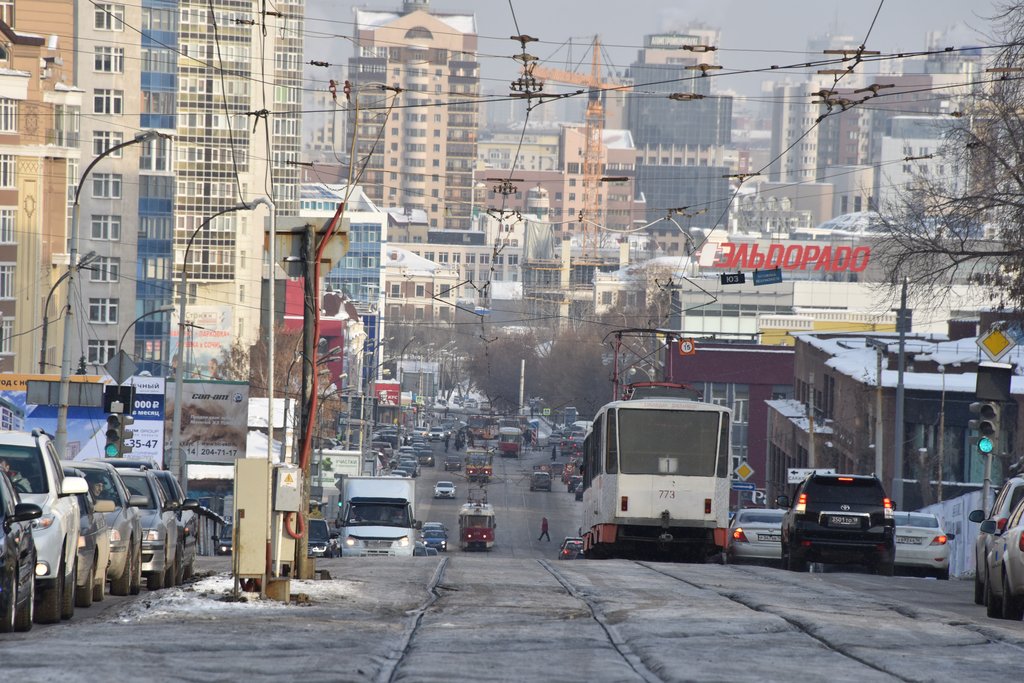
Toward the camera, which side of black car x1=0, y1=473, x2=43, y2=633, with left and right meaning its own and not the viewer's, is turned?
front

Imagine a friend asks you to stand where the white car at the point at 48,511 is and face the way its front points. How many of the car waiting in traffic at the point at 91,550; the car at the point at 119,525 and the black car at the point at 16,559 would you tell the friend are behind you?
2

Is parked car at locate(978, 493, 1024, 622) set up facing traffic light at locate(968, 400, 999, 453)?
yes

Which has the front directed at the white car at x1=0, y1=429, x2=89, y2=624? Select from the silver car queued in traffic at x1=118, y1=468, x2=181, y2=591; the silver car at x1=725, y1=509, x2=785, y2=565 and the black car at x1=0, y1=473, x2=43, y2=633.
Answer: the silver car queued in traffic at x1=118, y1=468, x2=181, y2=591

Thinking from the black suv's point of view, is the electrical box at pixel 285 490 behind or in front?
behind

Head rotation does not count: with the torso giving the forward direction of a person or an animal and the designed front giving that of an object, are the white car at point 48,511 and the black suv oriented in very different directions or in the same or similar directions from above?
very different directions

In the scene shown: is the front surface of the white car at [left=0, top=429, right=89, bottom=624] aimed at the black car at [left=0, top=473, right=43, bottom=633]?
yes

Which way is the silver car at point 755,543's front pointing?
away from the camera

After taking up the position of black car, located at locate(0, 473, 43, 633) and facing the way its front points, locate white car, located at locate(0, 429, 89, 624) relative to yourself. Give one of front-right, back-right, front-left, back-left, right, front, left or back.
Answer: back

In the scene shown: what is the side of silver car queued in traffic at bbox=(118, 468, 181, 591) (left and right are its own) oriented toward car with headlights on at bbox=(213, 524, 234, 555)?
back

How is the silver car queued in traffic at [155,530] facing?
toward the camera

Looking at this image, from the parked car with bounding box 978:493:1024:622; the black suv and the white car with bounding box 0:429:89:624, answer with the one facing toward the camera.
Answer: the white car

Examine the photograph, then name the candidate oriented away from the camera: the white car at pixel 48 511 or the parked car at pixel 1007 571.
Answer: the parked car
